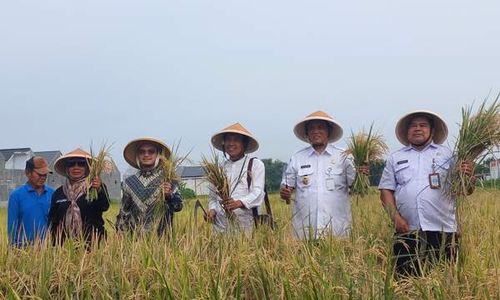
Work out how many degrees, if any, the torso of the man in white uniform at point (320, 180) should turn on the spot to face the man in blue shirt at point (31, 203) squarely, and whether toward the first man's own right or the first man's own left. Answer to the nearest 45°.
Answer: approximately 90° to the first man's own right

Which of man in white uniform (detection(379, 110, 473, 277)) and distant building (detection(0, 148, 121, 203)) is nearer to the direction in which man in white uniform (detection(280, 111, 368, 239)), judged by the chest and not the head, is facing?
the man in white uniform

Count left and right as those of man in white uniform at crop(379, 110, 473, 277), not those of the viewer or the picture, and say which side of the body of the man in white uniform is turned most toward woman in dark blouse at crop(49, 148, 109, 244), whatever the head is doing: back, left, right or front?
right

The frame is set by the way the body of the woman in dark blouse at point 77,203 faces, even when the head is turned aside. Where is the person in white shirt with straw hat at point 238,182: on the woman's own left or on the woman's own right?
on the woman's own left

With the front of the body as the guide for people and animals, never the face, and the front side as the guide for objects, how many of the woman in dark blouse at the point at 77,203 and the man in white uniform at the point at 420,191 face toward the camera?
2

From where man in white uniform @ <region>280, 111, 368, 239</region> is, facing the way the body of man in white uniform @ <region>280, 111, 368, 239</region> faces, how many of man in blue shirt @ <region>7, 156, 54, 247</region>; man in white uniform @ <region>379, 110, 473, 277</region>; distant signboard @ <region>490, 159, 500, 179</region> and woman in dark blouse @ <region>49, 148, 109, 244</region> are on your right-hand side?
2

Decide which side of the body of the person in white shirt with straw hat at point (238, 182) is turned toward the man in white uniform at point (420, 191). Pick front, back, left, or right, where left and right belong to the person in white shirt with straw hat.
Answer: left

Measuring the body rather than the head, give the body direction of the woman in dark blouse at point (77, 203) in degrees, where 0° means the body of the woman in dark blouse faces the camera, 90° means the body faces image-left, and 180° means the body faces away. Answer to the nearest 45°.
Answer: approximately 0°

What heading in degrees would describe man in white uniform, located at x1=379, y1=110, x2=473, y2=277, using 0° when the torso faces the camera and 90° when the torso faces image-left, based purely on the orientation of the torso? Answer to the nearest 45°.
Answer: approximately 0°
